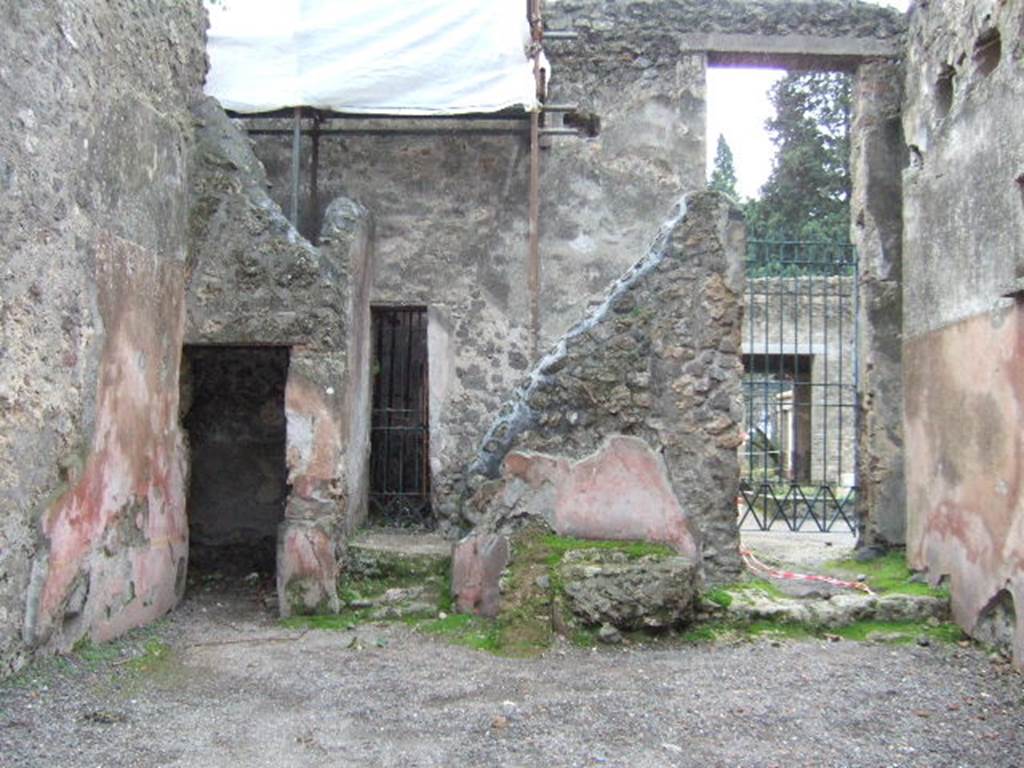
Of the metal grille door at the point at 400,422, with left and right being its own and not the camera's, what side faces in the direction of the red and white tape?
left

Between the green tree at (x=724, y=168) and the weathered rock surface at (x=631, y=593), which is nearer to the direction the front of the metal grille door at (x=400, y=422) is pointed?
the weathered rock surface

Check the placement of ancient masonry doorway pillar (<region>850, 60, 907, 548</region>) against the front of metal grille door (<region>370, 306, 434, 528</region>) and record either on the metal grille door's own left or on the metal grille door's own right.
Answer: on the metal grille door's own left

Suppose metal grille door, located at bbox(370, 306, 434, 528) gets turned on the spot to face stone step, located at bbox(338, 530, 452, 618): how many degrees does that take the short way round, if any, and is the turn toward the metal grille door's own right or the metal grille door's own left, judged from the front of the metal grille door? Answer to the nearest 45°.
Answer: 0° — it already faces it

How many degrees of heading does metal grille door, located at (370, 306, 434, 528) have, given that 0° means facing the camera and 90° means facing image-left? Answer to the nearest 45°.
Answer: approximately 0°

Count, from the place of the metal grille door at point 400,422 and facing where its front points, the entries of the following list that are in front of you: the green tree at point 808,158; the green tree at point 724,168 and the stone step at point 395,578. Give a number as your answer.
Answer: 1

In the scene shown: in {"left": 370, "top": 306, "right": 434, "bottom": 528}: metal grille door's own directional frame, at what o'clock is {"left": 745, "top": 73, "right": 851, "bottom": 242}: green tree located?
The green tree is roughly at 7 o'clock from the metal grille door.

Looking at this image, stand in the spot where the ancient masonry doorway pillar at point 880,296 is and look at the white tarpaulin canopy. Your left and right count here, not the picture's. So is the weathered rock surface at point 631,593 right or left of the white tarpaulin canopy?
left
